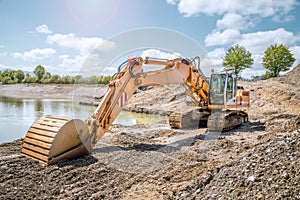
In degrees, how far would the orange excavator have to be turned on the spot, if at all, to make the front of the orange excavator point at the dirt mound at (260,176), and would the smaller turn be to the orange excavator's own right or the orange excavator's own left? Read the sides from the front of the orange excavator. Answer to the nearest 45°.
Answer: approximately 90° to the orange excavator's own left

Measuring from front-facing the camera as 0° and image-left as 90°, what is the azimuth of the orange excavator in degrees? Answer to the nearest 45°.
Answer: approximately 45°

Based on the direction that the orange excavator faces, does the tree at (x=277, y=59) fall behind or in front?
behind

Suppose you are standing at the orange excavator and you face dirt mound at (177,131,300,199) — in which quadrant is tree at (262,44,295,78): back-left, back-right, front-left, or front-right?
back-left

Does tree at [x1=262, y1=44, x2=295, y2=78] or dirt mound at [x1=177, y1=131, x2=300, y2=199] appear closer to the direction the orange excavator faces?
the dirt mound

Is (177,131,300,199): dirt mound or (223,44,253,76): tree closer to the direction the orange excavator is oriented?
the dirt mound

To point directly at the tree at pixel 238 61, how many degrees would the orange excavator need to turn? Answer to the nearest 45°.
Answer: approximately 180°
